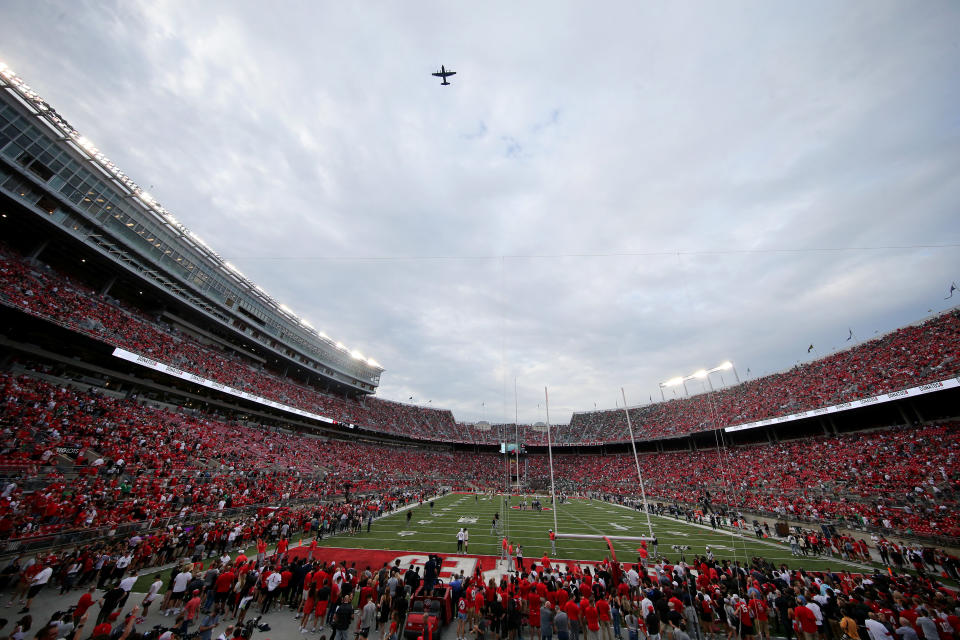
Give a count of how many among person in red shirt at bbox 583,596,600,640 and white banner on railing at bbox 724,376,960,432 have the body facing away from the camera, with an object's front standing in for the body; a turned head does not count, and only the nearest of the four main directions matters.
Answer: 1

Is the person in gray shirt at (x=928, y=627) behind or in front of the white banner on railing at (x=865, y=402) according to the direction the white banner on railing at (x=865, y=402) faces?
in front

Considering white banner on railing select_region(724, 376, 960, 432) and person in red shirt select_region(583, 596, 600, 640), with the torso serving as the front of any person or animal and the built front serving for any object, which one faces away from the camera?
the person in red shirt

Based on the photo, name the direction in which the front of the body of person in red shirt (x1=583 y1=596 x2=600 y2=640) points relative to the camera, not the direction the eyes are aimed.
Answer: away from the camera

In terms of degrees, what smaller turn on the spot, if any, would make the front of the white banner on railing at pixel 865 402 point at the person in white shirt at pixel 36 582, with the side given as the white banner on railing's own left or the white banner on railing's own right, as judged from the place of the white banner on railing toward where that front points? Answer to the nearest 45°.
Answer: approximately 45° to the white banner on railing's own left

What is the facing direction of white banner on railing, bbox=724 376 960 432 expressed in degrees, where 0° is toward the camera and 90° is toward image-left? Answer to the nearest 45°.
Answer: approximately 45°

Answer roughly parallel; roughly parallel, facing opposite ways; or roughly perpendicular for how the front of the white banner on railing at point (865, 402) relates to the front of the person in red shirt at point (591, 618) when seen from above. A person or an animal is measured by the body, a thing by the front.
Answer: roughly perpendicular

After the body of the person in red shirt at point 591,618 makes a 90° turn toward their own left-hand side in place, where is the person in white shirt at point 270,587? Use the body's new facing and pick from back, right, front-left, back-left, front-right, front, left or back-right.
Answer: front

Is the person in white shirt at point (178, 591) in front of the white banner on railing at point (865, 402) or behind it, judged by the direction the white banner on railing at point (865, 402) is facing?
in front

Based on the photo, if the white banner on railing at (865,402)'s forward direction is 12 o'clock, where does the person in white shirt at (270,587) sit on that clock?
The person in white shirt is roughly at 11 o'clock from the white banner on railing.

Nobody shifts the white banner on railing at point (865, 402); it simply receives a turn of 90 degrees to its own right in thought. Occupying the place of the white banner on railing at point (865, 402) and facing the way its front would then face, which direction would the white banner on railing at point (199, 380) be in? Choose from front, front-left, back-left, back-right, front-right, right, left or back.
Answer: left

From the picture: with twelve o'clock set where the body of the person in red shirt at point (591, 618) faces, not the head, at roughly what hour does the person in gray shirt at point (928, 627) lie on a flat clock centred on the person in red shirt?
The person in gray shirt is roughly at 3 o'clock from the person in red shirt.

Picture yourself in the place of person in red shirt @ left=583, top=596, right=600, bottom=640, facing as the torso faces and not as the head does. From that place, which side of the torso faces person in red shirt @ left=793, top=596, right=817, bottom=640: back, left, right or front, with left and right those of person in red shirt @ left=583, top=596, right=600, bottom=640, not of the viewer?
right
